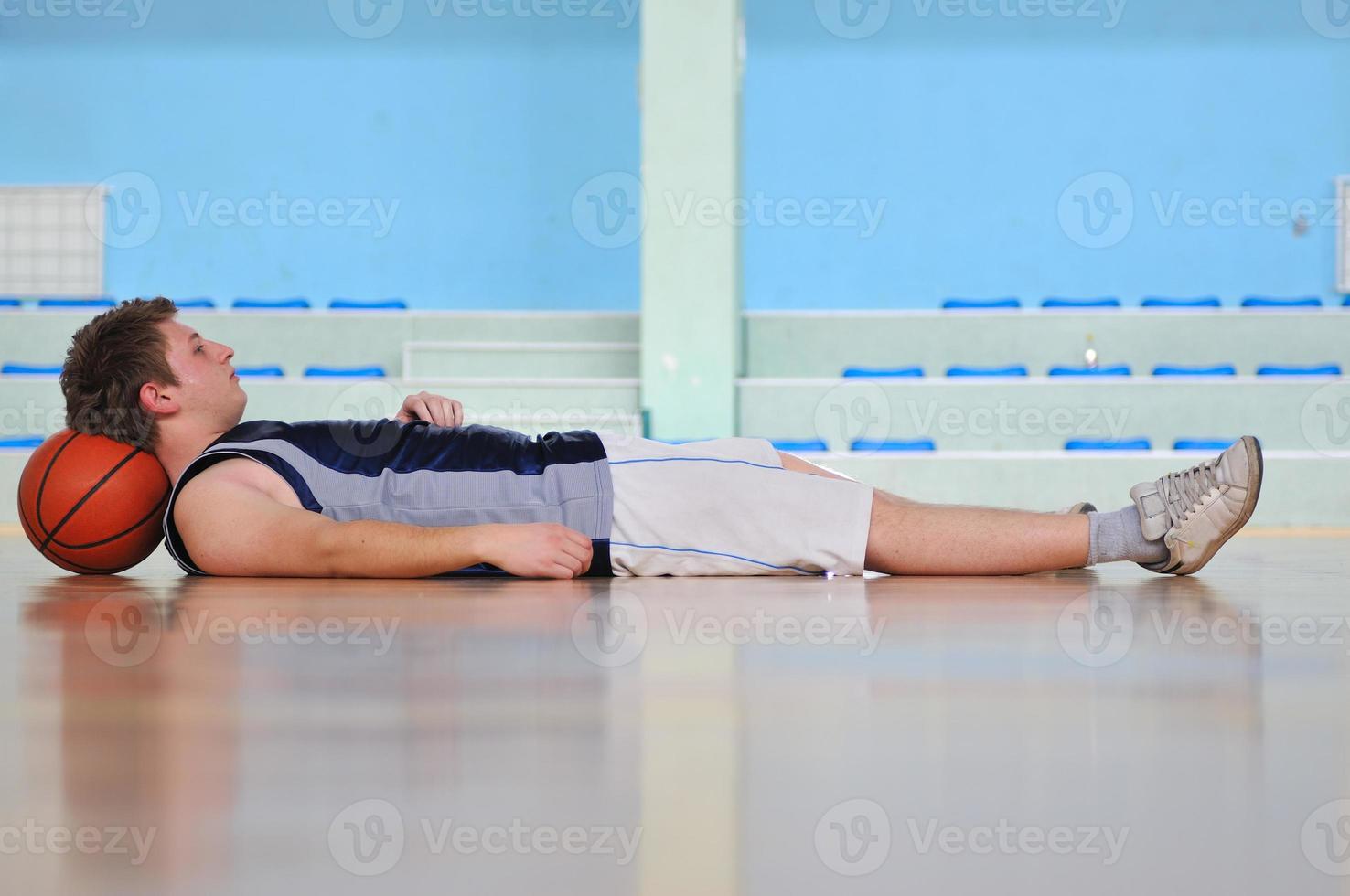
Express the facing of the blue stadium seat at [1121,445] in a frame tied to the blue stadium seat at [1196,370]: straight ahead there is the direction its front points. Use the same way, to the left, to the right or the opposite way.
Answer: the same way

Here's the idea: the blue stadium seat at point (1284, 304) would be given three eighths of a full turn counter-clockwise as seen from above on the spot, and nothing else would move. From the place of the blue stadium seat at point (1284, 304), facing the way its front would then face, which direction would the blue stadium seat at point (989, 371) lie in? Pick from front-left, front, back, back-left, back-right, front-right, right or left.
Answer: back

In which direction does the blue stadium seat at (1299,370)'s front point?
toward the camera

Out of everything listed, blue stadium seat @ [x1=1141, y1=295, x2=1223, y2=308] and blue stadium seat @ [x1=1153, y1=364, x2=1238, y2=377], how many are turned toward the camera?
2

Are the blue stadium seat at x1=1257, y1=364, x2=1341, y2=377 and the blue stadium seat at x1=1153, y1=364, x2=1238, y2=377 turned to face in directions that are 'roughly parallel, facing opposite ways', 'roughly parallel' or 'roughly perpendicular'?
roughly parallel

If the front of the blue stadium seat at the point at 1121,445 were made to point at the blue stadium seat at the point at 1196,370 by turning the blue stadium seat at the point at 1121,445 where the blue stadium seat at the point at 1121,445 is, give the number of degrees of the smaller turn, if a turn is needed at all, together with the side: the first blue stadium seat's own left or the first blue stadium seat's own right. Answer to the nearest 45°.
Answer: approximately 180°

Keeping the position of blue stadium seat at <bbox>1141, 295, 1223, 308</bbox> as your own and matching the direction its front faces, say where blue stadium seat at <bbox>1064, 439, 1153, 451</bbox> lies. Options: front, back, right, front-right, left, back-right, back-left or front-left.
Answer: front

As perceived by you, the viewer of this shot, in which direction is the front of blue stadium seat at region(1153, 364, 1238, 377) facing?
facing the viewer

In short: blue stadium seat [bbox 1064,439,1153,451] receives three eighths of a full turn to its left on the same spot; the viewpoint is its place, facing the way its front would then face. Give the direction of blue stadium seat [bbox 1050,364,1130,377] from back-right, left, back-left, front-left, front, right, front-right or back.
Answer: front-left

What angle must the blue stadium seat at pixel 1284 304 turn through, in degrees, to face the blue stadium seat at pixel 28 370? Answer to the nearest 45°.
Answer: approximately 45° to its right

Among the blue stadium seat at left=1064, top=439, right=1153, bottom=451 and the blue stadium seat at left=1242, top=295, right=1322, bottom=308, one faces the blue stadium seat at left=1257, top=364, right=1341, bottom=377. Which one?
the blue stadium seat at left=1242, top=295, right=1322, bottom=308

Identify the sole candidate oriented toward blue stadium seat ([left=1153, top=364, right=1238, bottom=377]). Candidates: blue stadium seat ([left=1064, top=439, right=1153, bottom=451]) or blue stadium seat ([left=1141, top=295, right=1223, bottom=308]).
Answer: blue stadium seat ([left=1141, top=295, right=1223, bottom=308])

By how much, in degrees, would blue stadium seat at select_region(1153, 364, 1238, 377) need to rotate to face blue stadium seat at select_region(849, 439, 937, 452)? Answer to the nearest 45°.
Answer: approximately 45° to its right

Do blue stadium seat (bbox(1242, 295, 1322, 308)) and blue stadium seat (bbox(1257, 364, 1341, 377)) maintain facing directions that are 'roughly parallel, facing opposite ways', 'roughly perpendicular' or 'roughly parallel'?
roughly parallel

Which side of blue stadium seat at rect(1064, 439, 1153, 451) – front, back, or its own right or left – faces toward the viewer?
front

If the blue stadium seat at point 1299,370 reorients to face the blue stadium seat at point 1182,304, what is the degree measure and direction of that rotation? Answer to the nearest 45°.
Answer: approximately 135° to its right

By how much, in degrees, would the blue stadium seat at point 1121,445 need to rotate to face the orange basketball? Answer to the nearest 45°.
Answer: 0° — it already faces it

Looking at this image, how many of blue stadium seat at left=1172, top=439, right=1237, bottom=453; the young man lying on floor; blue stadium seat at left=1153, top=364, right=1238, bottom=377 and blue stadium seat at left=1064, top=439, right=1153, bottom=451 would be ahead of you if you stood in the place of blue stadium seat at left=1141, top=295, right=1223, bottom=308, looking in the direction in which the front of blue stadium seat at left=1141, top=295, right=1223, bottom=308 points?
4

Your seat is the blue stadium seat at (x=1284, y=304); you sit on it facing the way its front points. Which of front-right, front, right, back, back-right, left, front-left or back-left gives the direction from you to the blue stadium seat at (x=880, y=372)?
front-right

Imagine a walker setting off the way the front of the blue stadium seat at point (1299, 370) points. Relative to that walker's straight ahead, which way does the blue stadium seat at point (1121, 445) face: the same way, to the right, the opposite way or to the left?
the same way
